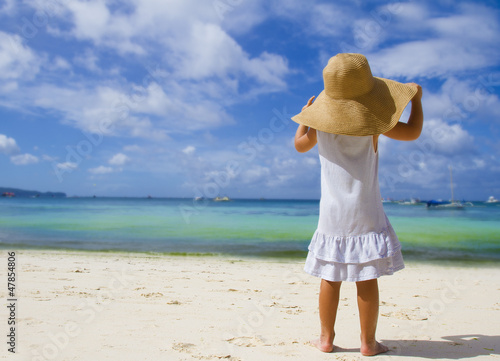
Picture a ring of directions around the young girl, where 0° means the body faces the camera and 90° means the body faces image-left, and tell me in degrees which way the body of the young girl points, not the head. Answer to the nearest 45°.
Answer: approximately 180°
